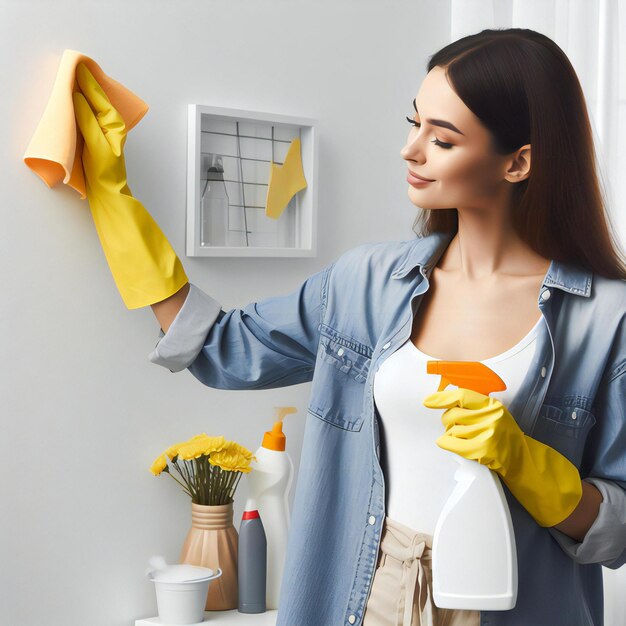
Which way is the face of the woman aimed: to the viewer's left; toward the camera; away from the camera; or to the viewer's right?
to the viewer's left

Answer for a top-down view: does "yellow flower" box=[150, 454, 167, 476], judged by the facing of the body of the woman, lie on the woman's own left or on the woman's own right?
on the woman's own right

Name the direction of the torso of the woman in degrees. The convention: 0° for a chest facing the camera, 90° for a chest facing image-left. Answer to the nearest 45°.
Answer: approximately 45°

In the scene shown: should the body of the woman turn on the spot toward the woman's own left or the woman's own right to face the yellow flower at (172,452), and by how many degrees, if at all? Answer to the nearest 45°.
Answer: approximately 90° to the woman's own right
